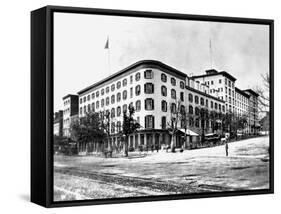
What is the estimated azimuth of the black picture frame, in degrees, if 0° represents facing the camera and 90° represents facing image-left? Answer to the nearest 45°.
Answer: approximately 315°
